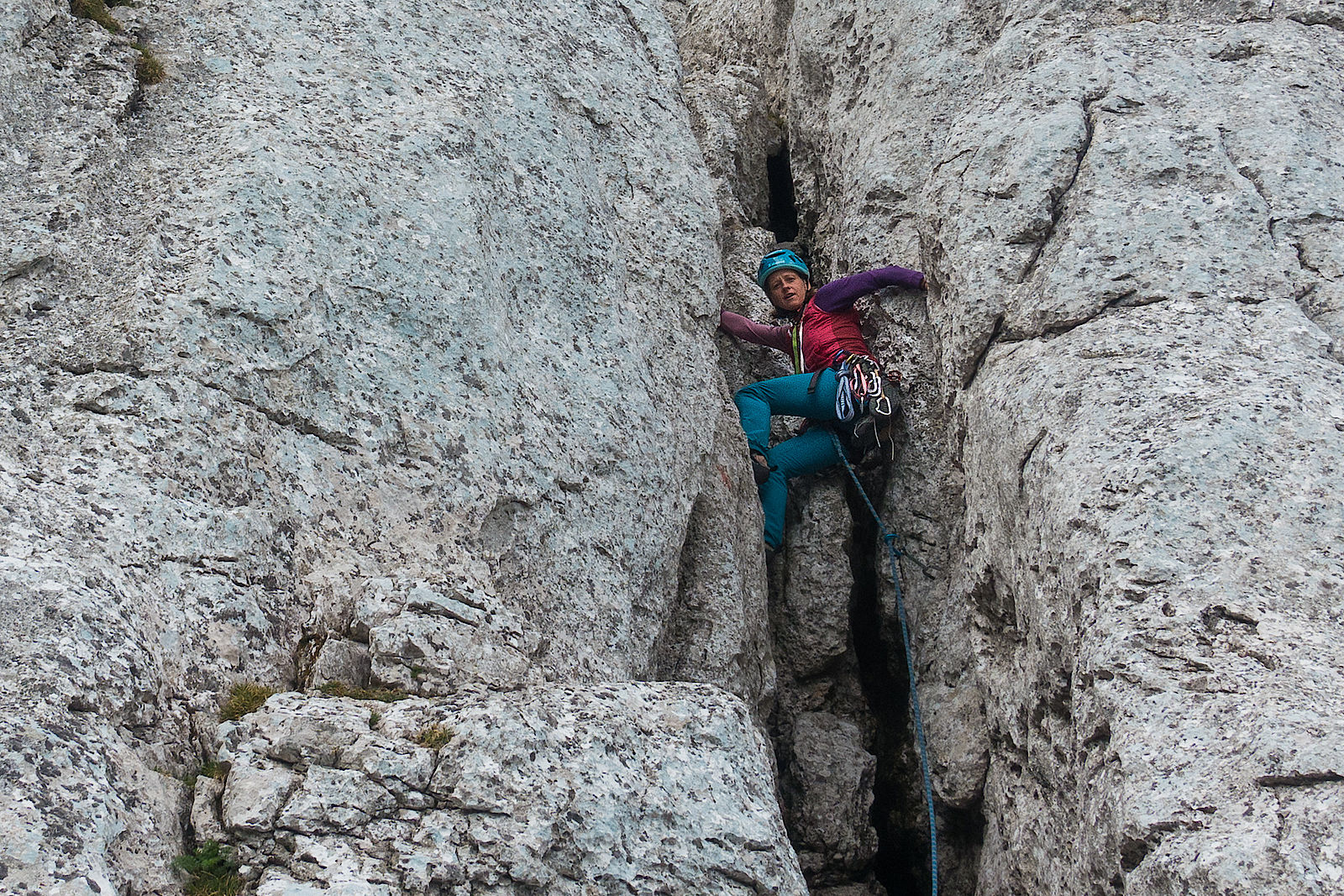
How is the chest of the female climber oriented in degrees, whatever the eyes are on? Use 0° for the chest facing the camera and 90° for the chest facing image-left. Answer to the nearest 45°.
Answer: approximately 45°

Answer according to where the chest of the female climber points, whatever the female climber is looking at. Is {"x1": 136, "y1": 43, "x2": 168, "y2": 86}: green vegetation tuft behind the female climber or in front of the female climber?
in front

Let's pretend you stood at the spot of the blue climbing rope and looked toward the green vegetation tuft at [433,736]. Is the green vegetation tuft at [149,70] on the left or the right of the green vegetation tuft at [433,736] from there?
right

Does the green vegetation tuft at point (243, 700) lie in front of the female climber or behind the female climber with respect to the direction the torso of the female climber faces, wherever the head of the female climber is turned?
in front
